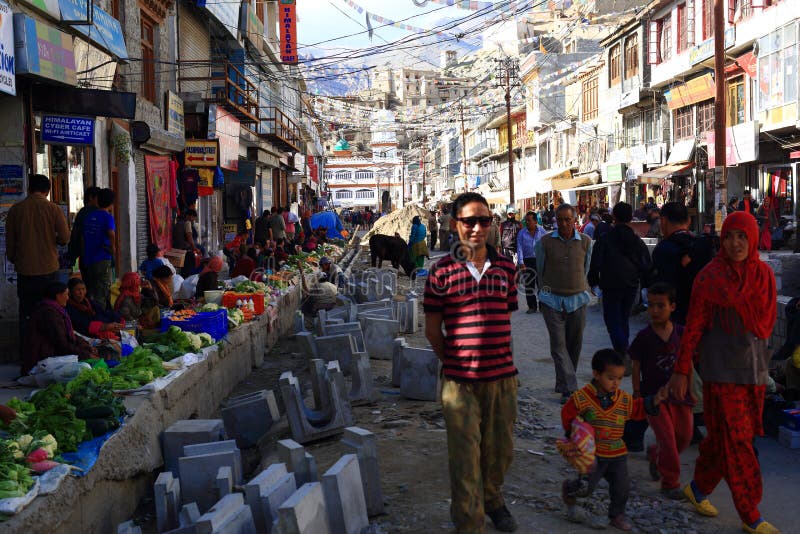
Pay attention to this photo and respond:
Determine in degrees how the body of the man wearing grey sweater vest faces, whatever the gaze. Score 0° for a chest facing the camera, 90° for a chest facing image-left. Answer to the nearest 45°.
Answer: approximately 0°

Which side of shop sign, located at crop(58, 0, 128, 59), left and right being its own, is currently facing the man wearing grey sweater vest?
front

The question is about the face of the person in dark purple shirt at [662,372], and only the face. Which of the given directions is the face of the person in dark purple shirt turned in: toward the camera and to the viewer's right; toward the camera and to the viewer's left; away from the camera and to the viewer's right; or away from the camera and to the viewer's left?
toward the camera and to the viewer's left

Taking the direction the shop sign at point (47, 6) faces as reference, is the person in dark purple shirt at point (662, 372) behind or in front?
in front

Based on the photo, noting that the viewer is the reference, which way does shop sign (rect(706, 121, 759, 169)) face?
facing the viewer and to the left of the viewer

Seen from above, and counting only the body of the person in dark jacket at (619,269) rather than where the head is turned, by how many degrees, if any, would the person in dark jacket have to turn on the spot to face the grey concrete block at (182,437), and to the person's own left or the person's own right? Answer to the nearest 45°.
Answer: approximately 135° to the person's own left

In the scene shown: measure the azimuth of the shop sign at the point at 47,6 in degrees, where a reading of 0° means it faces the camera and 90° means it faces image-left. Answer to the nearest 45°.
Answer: approximately 315°

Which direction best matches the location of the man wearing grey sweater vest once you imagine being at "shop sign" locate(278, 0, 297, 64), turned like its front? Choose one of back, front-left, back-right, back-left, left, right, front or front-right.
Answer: front

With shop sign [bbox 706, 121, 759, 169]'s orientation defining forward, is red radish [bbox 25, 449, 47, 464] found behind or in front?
in front

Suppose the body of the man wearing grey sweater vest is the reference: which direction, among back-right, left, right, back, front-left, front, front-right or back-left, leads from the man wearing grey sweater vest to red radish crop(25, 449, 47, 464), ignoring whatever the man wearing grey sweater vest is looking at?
front-right

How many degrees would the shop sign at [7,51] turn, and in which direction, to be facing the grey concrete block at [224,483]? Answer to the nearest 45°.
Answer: approximately 45° to its right

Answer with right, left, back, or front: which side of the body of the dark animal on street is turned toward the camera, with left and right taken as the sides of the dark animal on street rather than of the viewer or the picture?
right

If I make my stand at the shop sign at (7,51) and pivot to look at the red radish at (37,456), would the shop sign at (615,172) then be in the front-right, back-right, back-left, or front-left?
back-left
